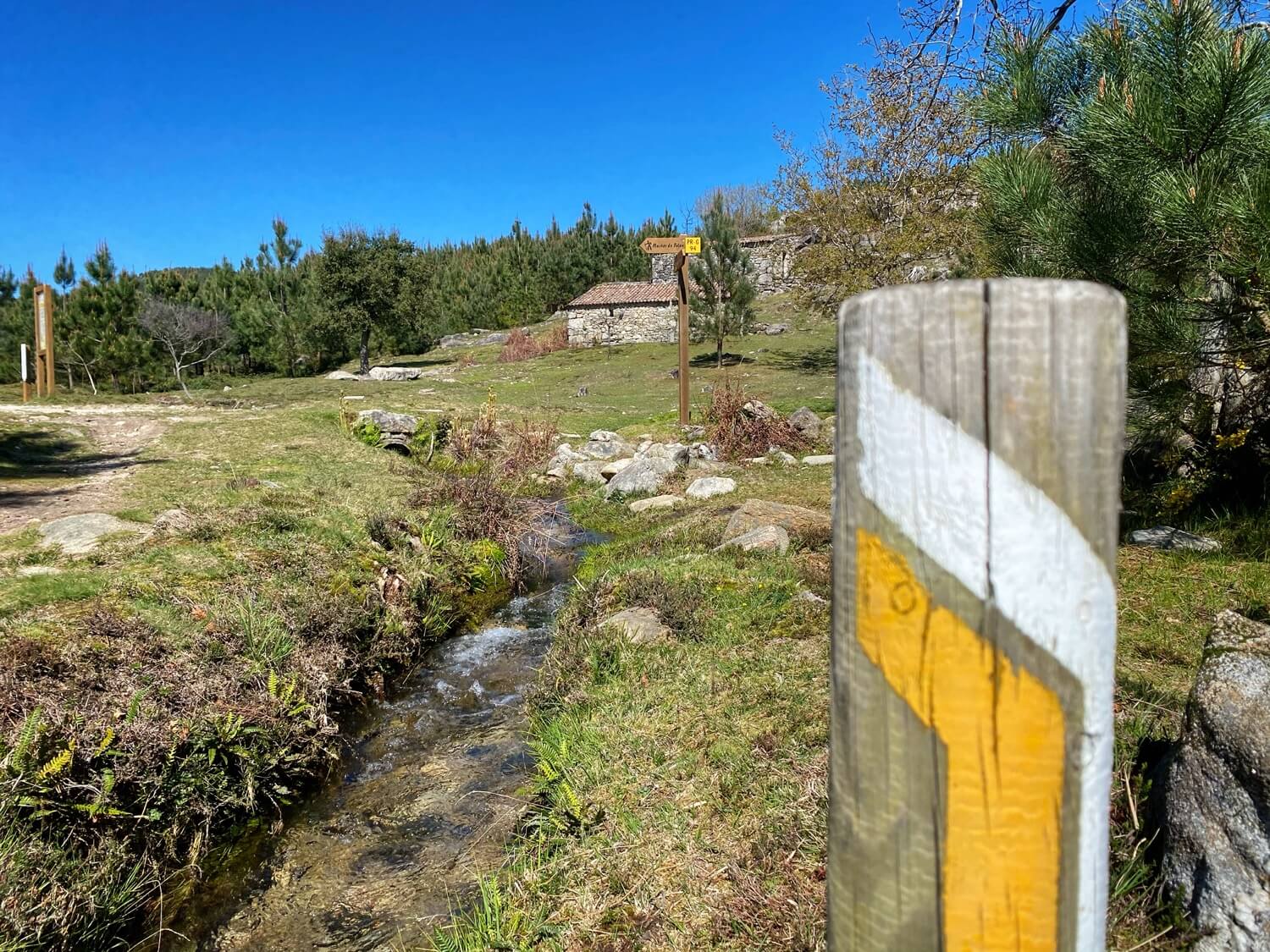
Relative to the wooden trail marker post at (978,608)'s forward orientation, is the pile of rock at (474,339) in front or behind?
behind

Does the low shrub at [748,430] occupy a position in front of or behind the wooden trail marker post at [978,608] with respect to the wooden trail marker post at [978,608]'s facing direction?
behind

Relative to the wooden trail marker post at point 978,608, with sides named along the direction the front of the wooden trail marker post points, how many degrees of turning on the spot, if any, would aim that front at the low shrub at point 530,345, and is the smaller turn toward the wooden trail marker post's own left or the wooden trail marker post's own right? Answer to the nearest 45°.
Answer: approximately 135° to the wooden trail marker post's own right

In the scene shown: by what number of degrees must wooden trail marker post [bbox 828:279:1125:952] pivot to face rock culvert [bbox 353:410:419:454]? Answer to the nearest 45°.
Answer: approximately 135° to its right

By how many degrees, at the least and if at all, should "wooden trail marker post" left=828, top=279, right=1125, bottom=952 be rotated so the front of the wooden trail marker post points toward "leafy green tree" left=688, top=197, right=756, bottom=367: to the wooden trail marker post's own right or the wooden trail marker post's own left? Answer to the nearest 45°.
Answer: approximately 180°

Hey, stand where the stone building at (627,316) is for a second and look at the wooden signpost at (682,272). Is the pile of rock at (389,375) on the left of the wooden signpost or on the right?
right

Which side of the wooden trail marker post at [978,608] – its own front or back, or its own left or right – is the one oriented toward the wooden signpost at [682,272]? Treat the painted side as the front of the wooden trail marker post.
back

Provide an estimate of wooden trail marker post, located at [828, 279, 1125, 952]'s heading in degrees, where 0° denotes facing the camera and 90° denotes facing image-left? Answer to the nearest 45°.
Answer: approximately 0°
